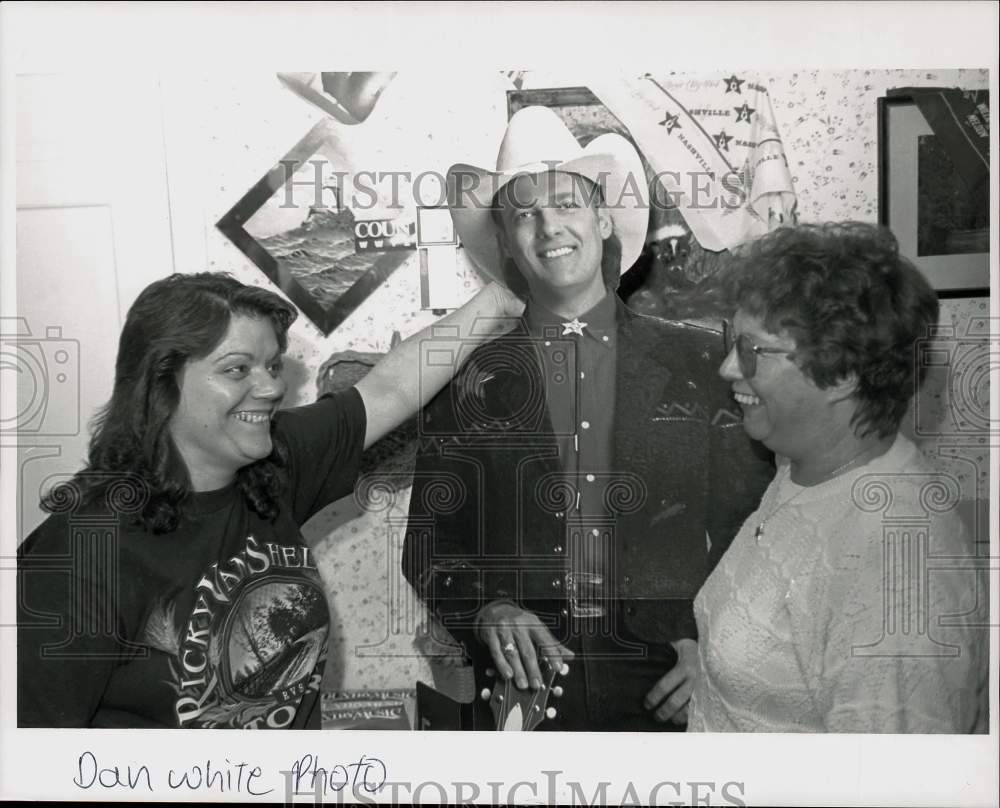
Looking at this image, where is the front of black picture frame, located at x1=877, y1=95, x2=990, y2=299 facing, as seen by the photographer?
facing the viewer

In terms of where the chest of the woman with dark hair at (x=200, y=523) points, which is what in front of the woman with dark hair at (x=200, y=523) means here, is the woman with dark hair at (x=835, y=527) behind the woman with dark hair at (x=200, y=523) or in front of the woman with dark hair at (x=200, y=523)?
in front

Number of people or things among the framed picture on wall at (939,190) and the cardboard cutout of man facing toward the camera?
2

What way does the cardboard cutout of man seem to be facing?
toward the camera

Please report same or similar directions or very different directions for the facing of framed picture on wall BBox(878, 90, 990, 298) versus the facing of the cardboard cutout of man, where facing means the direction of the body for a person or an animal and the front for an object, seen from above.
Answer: same or similar directions

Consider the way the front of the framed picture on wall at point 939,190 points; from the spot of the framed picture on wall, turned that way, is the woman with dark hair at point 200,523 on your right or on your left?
on your right

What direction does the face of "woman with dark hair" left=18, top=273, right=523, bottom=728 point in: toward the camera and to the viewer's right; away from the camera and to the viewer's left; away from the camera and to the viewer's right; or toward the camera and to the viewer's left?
toward the camera and to the viewer's right

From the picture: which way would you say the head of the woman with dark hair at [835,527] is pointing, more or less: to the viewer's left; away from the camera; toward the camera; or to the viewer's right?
to the viewer's left
